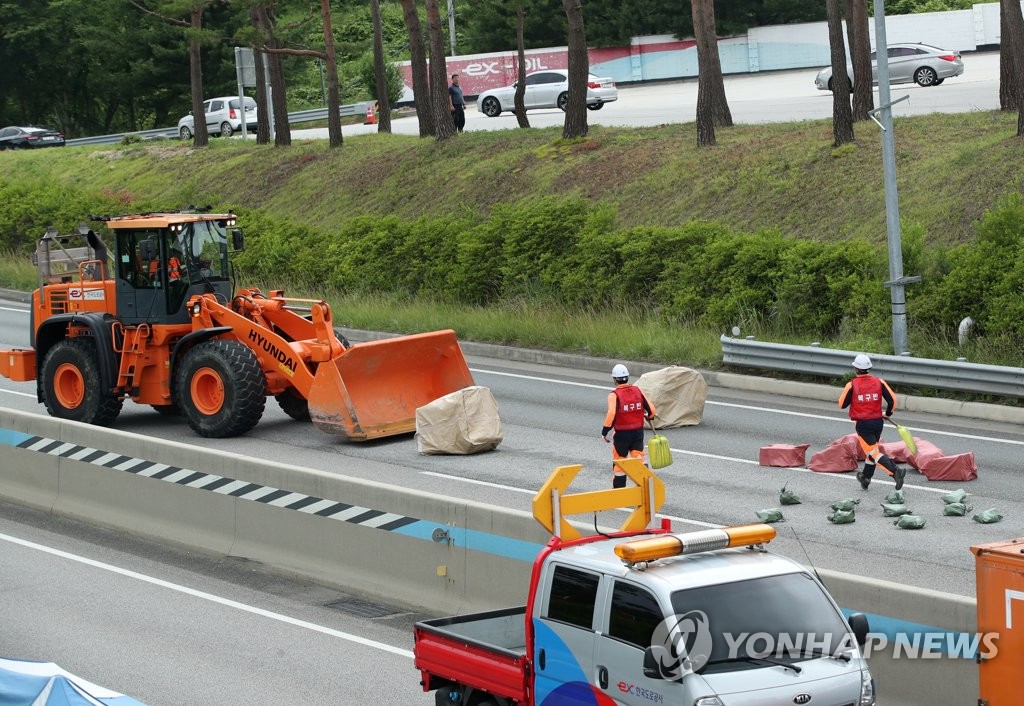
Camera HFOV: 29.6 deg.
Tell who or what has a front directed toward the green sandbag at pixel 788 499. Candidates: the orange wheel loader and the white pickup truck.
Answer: the orange wheel loader

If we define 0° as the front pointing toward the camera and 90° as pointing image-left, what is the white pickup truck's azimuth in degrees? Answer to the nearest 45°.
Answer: approximately 315°

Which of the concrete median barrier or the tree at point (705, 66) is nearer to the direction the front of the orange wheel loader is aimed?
the concrete median barrier

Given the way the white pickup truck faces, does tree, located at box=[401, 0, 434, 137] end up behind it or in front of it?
behind

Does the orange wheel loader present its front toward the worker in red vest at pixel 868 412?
yes

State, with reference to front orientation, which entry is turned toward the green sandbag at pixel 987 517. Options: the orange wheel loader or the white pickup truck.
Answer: the orange wheel loader

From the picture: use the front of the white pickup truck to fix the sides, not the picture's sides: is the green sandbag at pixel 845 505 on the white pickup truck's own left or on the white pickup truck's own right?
on the white pickup truck's own left

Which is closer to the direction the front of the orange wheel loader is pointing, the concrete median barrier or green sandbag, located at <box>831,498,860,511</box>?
the green sandbag

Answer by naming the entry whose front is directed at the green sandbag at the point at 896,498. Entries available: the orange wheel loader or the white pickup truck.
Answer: the orange wheel loader

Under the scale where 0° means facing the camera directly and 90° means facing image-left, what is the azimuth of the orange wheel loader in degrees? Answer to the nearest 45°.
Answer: approximately 315°

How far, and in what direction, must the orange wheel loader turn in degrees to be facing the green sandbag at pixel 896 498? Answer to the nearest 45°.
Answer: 0° — it already faces it

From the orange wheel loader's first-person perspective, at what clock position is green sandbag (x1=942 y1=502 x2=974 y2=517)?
The green sandbag is roughly at 12 o'clock from the orange wheel loader.

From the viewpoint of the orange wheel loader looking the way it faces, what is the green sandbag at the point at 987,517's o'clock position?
The green sandbag is roughly at 12 o'clock from the orange wheel loader.

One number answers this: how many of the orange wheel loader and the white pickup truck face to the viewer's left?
0
